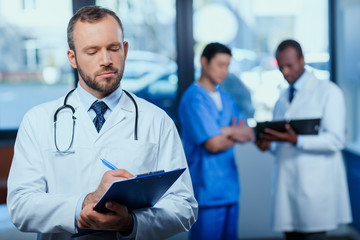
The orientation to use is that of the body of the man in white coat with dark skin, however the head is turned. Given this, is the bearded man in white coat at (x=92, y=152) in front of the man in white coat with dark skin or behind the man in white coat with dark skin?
in front

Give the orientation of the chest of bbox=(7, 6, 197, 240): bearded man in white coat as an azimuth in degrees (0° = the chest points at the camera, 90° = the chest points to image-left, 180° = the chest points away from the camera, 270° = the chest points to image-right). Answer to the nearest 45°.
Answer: approximately 0°

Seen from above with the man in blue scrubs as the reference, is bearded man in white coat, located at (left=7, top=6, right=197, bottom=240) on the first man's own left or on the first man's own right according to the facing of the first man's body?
on the first man's own right

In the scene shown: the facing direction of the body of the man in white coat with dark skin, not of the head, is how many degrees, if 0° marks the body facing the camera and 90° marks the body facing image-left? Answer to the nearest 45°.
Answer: approximately 45°

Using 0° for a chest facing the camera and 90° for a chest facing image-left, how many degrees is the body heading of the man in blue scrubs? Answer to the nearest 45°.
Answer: approximately 315°

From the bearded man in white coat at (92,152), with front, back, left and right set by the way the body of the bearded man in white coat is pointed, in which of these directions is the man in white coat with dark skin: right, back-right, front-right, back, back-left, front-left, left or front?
back-left
